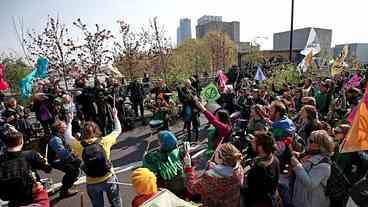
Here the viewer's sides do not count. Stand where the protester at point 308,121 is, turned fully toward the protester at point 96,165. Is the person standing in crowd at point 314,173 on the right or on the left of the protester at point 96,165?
left

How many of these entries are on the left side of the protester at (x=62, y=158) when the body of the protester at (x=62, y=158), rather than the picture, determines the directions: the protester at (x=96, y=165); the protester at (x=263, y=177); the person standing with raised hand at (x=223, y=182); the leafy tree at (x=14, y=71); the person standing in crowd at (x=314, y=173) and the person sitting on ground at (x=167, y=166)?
1

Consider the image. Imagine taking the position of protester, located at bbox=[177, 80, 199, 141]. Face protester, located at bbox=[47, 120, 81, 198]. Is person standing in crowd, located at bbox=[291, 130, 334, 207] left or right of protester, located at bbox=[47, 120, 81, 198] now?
left

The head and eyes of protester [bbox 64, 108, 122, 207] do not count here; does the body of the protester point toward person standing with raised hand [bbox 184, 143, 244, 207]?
no

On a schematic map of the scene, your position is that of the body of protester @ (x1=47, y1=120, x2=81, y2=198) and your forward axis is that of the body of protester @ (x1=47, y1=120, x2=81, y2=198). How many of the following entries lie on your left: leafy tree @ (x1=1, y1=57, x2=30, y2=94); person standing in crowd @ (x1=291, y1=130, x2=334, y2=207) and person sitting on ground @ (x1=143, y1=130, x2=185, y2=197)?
1

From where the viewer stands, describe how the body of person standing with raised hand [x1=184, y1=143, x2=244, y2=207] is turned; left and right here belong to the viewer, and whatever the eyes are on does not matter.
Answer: facing away from the viewer and to the left of the viewer

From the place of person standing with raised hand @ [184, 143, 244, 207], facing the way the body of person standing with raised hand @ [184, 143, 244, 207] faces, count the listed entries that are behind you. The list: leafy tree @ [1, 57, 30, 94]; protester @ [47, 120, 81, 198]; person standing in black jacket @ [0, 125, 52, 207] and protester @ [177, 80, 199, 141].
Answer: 0

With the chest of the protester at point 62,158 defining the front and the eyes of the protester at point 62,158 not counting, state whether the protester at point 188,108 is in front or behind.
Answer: in front

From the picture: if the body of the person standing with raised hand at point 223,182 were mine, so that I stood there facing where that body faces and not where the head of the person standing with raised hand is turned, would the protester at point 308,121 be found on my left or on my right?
on my right

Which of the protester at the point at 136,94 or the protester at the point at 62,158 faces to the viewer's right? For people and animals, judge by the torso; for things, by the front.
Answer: the protester at the point at 62,158

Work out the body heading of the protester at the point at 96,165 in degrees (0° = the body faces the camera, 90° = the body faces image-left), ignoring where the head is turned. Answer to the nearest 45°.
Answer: approximately 180°
